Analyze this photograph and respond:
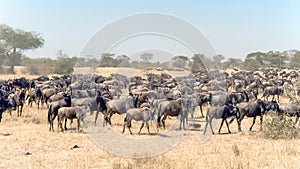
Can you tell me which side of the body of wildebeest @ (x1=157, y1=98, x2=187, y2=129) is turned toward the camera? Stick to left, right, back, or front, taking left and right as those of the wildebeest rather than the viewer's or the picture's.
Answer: right

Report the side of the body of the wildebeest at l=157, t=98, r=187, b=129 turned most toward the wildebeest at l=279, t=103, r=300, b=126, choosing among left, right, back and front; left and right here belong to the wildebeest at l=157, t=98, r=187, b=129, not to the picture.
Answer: front

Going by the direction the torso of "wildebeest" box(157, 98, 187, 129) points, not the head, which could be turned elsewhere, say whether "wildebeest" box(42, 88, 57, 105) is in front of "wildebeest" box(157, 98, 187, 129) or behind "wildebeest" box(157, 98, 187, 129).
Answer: behind
